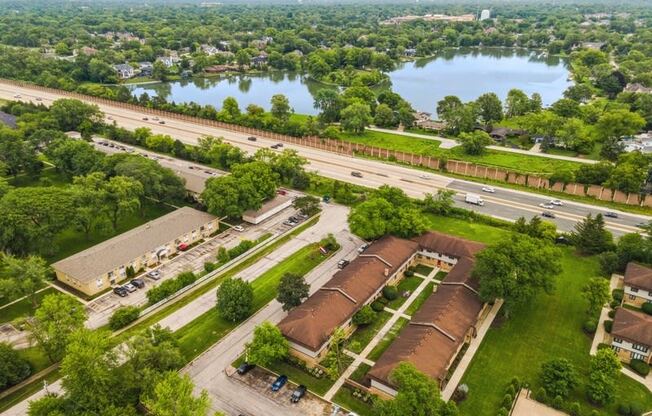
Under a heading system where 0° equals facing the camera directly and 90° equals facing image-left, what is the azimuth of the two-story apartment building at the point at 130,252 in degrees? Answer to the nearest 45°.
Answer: approximately 315°

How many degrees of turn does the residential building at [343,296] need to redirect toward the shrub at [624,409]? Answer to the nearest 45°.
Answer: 0° — it already faces it

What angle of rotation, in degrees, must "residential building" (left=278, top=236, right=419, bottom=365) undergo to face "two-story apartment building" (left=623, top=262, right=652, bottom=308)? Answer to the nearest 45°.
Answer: approximately 45° to its left

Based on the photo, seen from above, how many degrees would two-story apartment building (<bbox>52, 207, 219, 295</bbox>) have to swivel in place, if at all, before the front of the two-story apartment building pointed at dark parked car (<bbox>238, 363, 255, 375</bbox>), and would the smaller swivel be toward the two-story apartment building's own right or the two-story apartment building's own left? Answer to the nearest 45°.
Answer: approximately 45° to the two-story apartment building's own right

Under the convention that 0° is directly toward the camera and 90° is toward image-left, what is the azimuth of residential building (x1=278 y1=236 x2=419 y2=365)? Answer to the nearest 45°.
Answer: approximately 315°

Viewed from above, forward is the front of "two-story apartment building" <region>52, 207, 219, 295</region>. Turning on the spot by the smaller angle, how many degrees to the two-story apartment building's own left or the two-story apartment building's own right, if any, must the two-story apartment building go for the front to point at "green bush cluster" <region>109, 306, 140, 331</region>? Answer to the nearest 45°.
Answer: approximately 45° to the two-story apartment building's own right

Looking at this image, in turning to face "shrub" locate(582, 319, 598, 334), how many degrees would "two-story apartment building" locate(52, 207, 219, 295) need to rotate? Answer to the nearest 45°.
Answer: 0° — it already faces it

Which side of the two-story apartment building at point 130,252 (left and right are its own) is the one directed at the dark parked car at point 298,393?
front

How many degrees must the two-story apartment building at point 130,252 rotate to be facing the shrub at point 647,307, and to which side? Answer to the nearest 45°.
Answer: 0° — it already faces it
